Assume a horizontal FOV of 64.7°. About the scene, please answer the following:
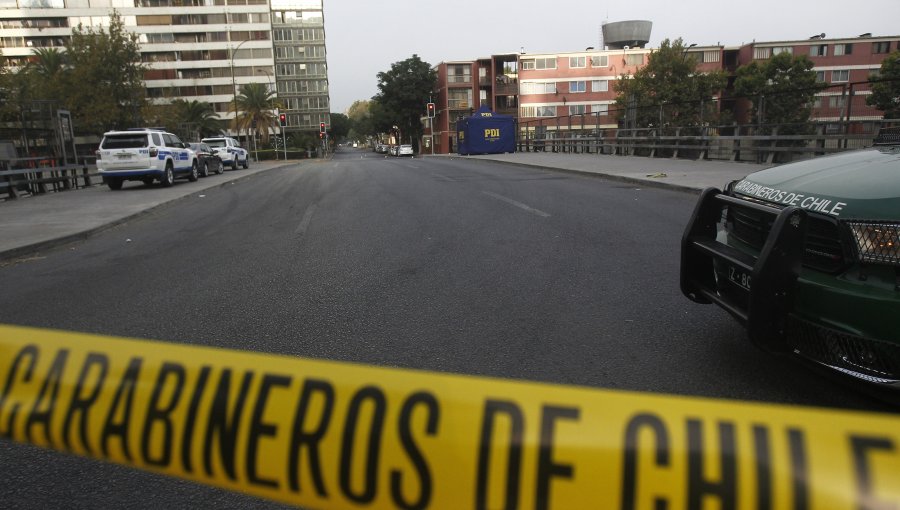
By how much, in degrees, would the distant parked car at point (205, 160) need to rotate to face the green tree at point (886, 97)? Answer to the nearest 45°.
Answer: approximately 90° to its right

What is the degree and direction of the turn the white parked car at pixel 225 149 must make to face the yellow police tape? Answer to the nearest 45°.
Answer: approximately 135° to its right

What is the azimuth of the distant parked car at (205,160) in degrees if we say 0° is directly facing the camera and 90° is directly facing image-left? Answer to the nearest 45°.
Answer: approximately 225°

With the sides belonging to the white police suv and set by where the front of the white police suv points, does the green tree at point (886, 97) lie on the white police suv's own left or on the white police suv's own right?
on the white police suv's own right

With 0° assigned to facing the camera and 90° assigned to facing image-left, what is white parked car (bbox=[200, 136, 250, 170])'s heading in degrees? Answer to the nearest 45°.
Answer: approximately 225°

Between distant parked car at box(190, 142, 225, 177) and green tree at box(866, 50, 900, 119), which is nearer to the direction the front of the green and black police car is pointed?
the distant parked car

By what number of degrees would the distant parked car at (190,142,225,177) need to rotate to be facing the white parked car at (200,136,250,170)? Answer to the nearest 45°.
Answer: approximately 45° to its left

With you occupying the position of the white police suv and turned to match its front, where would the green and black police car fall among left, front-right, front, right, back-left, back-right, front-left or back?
back-right

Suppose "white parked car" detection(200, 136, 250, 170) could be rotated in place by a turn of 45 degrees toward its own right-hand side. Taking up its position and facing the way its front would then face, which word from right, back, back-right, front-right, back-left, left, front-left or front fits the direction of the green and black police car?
right

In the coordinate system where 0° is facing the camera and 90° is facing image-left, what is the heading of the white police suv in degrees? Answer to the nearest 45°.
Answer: approximately 225°
